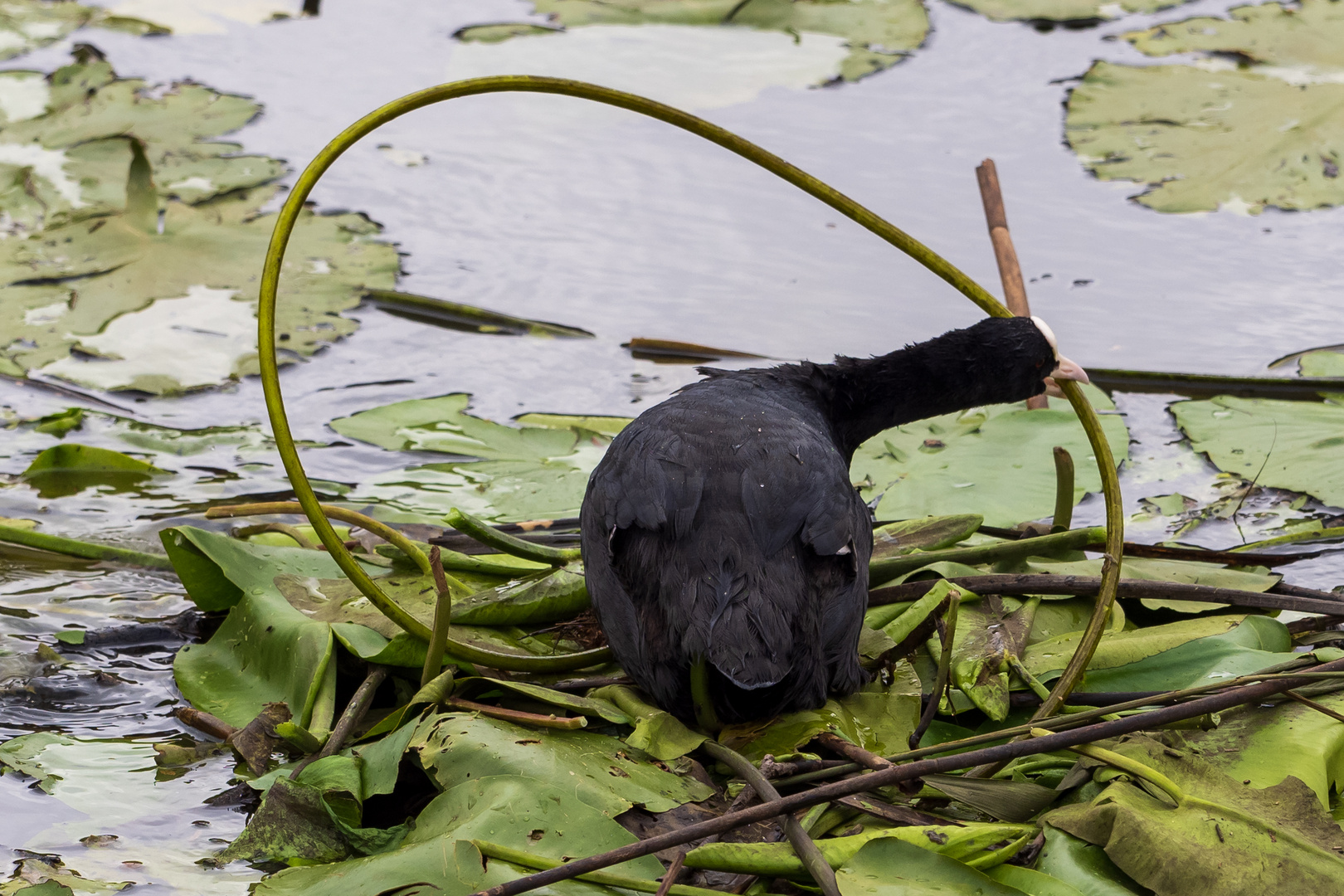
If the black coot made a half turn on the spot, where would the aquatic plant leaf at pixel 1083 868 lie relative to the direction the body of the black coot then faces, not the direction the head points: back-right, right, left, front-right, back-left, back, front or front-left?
front-left

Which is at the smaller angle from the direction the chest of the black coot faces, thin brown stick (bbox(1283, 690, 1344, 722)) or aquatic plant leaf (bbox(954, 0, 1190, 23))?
the aquatic plant leaf

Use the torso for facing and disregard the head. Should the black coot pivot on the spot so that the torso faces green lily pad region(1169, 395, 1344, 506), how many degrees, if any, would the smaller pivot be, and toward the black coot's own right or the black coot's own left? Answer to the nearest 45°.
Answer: approximately 45° to the black coot's own right

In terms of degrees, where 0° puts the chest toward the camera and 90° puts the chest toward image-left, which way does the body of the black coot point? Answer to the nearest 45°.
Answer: approximately 180°

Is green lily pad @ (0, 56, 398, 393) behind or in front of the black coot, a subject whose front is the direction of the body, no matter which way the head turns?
in front

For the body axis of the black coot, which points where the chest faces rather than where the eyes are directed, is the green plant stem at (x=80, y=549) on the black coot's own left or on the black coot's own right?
on the black coot's own left

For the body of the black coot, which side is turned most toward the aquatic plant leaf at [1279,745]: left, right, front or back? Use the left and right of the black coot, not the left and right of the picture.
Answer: right

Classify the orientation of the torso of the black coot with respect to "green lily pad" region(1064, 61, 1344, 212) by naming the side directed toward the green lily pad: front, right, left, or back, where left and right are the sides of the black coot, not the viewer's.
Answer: front

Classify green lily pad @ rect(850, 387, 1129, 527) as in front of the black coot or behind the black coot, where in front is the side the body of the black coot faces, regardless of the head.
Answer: in front
